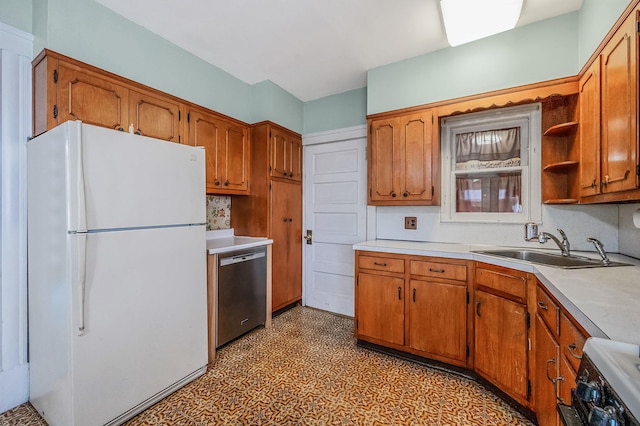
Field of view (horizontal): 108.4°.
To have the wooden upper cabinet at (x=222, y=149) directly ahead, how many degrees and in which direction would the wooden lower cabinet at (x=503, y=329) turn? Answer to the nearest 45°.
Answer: approximately 45° to its right

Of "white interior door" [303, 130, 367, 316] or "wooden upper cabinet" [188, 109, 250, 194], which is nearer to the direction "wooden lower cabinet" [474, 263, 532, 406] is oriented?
the wooden upper cabinet

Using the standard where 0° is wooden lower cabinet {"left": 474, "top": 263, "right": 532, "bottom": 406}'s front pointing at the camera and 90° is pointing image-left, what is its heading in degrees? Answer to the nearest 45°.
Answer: approximately 45°
